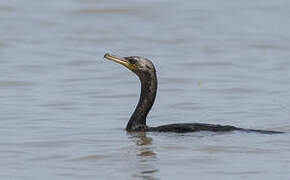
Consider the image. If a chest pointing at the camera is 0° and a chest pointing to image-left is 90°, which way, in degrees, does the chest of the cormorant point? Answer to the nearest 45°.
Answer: approximately 90°
